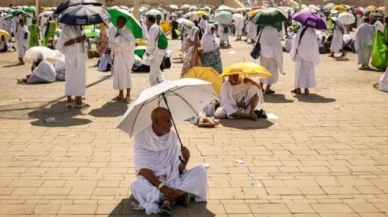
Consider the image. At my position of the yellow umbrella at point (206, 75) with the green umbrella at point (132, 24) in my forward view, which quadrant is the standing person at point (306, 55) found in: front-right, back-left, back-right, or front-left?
back-right

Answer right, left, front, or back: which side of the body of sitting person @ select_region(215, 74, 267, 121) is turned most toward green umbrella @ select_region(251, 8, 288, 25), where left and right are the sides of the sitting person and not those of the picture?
back

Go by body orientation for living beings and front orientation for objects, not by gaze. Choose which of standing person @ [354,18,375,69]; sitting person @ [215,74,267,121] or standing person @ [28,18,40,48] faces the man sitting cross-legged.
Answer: the sitting person

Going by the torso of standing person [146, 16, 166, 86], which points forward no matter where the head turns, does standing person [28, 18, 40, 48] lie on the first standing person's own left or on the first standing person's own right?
on the first standing person's own right

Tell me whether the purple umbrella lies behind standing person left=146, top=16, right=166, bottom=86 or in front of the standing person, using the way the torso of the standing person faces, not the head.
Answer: behind
